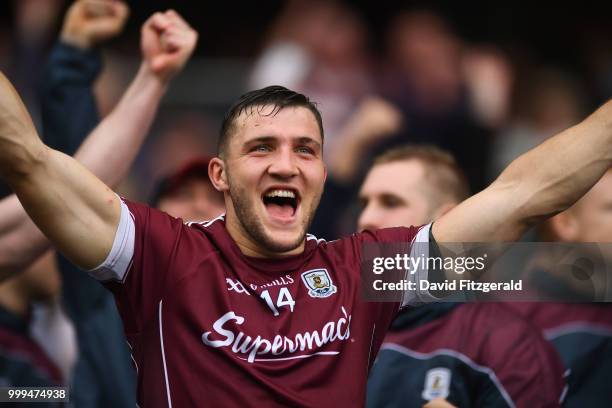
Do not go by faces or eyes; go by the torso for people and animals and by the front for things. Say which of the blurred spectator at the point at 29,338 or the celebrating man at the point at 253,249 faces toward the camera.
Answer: the celebrating man

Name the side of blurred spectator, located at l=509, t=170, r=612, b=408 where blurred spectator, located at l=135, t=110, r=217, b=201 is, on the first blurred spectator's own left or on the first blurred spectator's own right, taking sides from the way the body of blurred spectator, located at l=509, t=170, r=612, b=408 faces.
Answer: on the first blurred spectator's own right

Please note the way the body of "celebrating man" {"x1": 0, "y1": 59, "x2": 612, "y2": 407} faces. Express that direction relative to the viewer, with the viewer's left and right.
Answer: facing the viewer

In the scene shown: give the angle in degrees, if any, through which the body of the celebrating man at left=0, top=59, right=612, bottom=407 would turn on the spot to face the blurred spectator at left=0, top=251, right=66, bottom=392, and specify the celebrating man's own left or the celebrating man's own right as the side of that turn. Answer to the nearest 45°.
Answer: approximately 135° to the celebrating man's own right

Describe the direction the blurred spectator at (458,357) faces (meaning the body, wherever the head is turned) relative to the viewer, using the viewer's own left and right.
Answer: facing the viewer and to the left of the viewer
